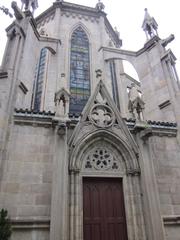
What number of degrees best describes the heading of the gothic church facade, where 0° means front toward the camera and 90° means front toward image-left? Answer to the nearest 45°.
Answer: approximately 0°

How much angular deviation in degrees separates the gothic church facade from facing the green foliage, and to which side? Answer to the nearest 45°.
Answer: approximately 45° to its right
